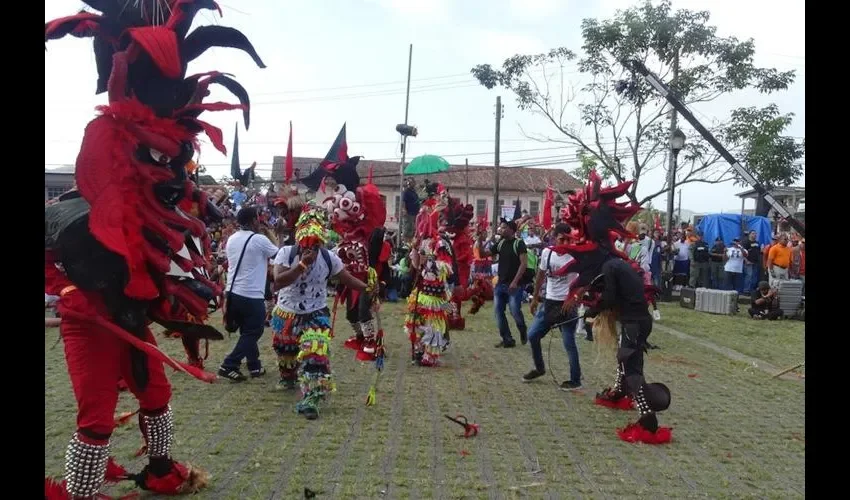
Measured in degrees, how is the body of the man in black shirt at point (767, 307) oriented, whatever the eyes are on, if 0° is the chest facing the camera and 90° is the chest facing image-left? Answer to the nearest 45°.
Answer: approximately 0°

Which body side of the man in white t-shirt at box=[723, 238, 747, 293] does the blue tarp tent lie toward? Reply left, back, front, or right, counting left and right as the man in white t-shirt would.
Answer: back

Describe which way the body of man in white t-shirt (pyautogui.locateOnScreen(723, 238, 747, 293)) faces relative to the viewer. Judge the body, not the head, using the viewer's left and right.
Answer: facing the viewer

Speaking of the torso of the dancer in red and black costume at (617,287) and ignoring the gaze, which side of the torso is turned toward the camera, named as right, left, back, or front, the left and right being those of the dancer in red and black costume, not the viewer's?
left

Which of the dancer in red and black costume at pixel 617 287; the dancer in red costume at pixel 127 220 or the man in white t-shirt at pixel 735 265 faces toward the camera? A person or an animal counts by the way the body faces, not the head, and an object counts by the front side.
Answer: the man in white t-shirt

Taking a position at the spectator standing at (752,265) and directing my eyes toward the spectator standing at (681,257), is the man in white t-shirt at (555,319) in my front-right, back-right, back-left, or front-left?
front-left

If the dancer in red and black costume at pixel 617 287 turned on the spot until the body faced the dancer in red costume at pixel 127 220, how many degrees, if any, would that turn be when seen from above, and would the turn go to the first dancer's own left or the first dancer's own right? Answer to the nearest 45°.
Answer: approximately 45° to the first dancer's own left

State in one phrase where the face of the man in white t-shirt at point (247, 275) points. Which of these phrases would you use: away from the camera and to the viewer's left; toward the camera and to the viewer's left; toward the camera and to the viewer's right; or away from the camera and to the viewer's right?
away from the camera and to the viewer's right

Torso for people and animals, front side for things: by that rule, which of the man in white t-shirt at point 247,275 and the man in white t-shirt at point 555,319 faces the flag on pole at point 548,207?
the man in white t-shirt at point 247,275

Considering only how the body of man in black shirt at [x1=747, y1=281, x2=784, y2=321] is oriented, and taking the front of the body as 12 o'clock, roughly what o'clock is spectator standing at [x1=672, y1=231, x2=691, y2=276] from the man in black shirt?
The spectator standing is roughly at 5 o'clock from the man in black shirt.

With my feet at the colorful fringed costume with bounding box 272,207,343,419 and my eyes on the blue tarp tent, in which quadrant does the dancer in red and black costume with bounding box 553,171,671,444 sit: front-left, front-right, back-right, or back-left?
front-right

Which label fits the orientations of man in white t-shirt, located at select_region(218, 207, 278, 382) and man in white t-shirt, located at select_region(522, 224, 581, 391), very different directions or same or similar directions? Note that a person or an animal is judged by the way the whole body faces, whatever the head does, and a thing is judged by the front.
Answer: very different directions

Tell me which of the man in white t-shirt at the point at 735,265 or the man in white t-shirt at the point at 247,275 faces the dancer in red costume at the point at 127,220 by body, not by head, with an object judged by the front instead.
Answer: the man in white t-shirt at the point at 735,265
